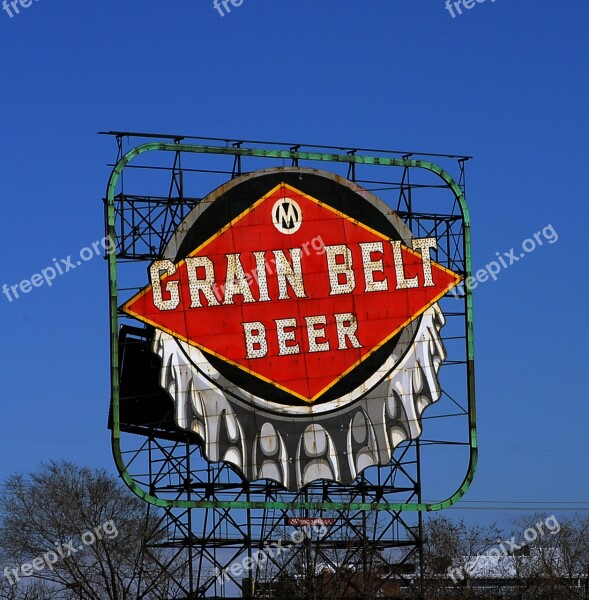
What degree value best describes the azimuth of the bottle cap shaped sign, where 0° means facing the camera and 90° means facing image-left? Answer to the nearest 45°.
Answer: approximately 0°
